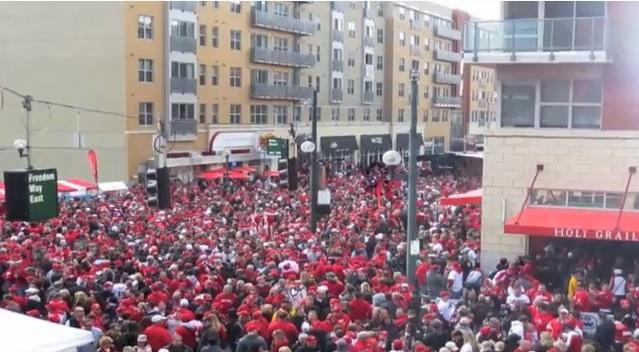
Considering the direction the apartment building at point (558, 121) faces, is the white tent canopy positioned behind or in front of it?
in front

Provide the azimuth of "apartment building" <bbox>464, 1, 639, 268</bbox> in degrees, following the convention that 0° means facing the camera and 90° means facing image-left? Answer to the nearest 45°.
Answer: approximately 0°
